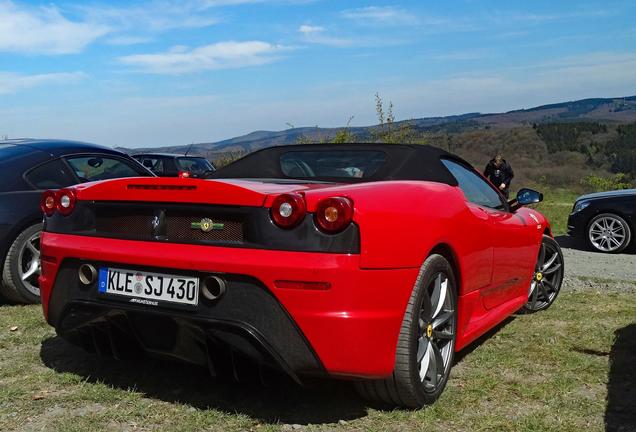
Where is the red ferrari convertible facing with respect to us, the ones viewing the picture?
facing away from the viewer and to the right of the viewer

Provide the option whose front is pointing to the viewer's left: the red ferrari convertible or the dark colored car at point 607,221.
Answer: the dark colored car

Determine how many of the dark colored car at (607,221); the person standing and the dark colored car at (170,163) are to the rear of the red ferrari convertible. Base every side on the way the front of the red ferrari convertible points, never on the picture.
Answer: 0

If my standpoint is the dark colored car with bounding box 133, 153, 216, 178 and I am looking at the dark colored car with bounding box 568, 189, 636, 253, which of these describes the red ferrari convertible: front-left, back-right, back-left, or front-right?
front-right

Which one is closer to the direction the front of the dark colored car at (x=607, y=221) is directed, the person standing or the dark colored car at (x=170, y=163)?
the dark colored car

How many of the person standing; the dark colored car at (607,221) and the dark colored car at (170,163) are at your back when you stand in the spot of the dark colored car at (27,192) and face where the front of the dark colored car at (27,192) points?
0

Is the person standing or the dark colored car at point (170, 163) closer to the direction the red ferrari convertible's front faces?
the person standing

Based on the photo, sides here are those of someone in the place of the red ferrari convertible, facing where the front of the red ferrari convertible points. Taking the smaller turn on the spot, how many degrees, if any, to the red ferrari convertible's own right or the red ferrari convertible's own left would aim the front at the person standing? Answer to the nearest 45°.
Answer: approximately 45° to the red ferrari convertible's own left

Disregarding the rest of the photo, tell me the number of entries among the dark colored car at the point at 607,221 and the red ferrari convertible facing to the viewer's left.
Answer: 1

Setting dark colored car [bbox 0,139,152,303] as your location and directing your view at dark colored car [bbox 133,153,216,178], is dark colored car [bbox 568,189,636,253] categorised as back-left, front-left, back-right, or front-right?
front-right

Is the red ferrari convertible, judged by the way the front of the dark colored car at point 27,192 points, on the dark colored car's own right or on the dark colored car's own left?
on the dark colored car's own right

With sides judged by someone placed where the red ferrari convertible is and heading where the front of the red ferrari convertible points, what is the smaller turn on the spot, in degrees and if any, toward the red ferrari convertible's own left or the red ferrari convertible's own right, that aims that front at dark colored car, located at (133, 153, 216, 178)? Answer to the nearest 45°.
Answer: approximately 45° to the red ferrari convertible's own left

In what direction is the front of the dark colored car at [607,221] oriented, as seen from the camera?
facing to the left of the viewer
